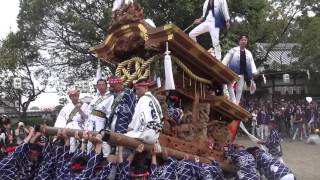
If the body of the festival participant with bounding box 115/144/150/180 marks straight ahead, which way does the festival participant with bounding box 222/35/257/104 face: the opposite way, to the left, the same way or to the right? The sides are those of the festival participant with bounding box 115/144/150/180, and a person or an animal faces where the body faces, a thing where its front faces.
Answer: the opposite way

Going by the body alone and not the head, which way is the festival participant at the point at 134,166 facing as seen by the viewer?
away from the camera

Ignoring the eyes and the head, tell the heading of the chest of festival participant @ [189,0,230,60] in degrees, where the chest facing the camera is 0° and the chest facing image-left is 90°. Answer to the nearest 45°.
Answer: approximately 45°

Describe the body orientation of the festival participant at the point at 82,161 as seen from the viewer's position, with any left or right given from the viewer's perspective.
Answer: facing away from the viewer

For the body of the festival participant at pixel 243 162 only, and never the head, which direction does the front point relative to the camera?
to the viewer's left

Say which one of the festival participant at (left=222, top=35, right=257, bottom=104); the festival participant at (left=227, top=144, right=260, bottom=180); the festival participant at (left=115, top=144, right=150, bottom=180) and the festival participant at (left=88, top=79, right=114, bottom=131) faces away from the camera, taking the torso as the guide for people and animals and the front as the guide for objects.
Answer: the festival participant at (left=115, top=144, right=150, bottom=180)

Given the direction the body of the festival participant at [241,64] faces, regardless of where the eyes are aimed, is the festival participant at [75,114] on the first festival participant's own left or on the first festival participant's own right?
on the first festival participant's own right

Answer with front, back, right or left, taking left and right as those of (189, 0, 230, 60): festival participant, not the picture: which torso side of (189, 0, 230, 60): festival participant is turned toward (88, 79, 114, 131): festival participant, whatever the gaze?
front

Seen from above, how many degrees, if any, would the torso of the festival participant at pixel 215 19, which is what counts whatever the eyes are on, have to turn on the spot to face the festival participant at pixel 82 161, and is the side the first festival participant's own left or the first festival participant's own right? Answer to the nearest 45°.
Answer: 0° — they already face them
